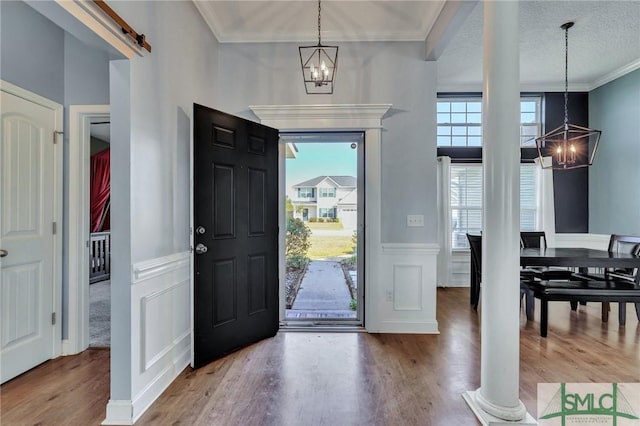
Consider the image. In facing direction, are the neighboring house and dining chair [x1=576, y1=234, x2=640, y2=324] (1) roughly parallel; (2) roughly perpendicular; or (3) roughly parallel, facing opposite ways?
roughly parallel

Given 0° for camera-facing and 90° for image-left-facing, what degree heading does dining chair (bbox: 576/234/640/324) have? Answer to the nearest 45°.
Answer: approximately 45°

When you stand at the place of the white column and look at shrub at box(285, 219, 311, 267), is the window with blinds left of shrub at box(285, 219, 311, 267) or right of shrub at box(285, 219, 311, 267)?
right

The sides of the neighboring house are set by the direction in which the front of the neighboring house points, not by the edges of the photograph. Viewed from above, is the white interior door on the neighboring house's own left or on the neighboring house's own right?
on the neighboring house's own right

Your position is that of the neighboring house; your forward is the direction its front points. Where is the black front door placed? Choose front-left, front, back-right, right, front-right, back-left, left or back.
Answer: front-right

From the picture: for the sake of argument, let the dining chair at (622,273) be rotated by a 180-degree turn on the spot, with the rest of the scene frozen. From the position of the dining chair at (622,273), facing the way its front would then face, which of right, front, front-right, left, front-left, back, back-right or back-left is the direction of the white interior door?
back

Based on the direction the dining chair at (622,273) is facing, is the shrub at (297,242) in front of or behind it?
in front

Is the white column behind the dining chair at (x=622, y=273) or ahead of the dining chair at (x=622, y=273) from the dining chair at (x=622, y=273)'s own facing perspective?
ahead

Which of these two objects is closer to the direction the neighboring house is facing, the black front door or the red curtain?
the black front door

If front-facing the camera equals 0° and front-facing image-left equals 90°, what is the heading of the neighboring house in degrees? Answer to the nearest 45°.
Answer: approximately 0°

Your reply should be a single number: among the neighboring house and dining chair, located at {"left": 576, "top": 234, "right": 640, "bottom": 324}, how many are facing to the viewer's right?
0
